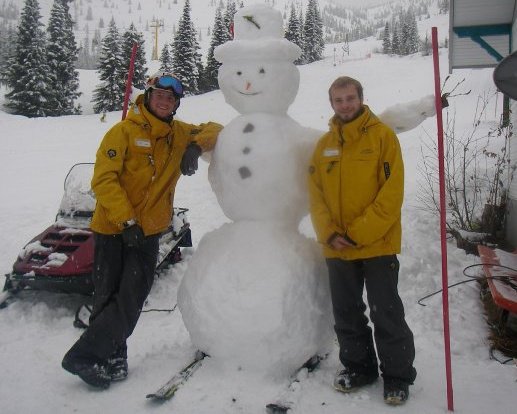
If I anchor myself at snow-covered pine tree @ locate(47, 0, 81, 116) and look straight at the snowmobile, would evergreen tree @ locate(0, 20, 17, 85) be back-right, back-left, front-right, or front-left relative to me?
back-right

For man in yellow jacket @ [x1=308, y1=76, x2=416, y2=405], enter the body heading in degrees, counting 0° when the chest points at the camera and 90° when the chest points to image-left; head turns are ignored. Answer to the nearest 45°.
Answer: approximately 45°

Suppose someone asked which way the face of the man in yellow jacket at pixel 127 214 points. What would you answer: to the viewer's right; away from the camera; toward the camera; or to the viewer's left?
toward the camera

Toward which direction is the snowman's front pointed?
toward the camera

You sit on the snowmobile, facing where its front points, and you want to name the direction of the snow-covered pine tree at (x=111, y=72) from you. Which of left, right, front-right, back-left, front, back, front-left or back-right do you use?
back-right

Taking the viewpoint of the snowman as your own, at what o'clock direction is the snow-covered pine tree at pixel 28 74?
The snow-covered pine tree is roughly at 5 o'clock from the snowman.

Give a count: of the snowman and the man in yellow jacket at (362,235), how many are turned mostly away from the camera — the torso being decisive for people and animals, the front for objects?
0

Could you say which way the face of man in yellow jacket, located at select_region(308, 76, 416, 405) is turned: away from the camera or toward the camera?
toward the camera

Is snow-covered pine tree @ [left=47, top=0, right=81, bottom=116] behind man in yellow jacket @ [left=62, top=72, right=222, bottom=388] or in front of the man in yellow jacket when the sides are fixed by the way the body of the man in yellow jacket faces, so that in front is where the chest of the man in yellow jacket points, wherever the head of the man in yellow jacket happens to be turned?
behind

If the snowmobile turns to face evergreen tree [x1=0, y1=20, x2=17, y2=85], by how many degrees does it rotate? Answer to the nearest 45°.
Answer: approximately 135° to its right

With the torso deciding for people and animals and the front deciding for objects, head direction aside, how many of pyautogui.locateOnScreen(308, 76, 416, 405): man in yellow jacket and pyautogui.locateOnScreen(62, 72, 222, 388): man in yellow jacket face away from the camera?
0

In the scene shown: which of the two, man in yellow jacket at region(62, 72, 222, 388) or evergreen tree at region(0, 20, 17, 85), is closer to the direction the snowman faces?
the man in yellow jacket

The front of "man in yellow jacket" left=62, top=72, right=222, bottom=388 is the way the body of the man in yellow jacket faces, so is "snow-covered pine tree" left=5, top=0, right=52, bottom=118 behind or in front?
behind
